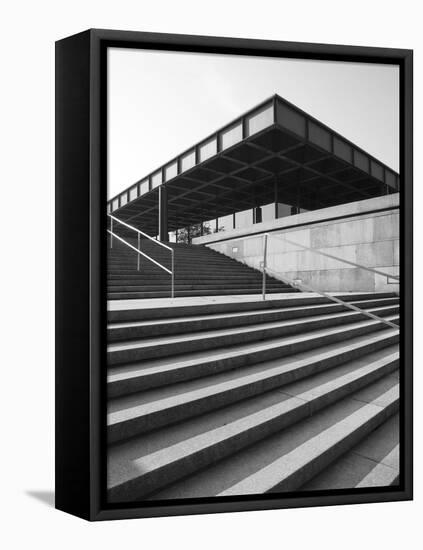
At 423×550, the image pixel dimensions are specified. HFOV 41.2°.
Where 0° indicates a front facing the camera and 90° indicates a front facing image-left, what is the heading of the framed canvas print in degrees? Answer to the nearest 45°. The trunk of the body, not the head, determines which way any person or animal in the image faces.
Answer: approximately 315°
